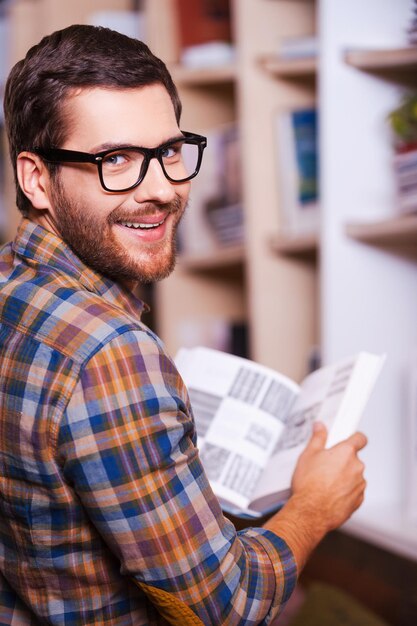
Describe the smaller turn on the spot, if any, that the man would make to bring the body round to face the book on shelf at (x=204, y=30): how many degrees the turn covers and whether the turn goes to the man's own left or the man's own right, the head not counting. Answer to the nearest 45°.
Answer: approximately 45° to the man's own left

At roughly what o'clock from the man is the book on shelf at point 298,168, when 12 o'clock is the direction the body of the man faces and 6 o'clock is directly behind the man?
The book on shelf is roughly at 11 o'clock from the man.

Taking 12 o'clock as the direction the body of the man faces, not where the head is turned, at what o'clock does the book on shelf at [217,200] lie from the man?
The book on shelf is roughly at 11 o'clock from the man.

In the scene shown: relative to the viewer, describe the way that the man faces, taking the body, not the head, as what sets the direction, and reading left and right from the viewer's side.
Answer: facing away from the viewer and to the right of the viewer

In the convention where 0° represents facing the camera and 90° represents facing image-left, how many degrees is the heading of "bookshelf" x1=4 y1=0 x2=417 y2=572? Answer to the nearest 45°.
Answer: approximately 45°

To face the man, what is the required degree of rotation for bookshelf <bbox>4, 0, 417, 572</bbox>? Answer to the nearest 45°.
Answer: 0° — it already faces them

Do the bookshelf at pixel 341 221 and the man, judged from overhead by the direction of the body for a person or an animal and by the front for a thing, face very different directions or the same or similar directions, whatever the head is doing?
very different directions
